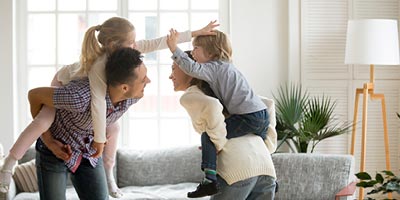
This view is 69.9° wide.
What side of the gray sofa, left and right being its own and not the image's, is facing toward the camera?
front

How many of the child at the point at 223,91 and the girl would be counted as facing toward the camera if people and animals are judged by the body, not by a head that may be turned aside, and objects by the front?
0

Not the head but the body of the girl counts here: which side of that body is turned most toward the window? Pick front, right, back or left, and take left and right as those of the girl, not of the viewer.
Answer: left

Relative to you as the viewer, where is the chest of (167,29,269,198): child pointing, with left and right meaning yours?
facing to the left of the viewer

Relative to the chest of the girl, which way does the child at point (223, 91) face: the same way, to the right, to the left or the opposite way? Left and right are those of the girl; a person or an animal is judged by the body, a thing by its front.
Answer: the opposite way

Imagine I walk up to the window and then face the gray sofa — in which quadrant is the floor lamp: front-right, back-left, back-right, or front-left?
front-left

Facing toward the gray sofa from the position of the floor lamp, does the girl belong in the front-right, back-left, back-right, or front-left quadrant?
front-left

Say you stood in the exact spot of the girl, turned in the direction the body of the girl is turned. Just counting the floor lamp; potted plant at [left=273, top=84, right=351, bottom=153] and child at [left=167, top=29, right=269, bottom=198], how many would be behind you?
0

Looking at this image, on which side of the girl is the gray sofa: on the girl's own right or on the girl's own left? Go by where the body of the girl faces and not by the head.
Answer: on the girl's own left

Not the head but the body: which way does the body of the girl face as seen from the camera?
to the viewer's right

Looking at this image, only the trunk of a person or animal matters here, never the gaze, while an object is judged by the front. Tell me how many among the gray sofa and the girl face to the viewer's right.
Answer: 1

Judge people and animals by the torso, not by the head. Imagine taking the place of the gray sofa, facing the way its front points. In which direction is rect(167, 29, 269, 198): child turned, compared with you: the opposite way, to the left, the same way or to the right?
to the right

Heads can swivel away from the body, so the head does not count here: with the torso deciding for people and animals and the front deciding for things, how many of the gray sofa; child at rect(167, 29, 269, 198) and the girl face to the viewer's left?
1

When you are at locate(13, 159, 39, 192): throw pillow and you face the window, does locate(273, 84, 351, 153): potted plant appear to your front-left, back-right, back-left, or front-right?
front-right

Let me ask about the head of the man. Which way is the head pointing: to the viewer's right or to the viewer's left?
to the viewer's right

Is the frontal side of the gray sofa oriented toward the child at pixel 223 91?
yes

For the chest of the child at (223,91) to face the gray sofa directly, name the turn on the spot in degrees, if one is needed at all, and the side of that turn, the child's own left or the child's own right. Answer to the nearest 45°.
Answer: approximately 90° to the child's own right
